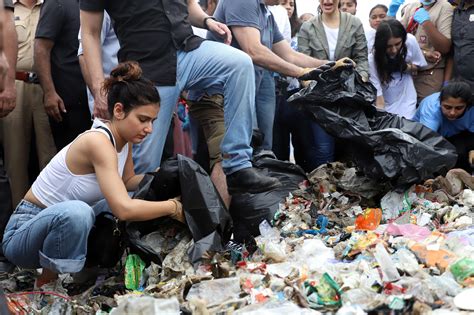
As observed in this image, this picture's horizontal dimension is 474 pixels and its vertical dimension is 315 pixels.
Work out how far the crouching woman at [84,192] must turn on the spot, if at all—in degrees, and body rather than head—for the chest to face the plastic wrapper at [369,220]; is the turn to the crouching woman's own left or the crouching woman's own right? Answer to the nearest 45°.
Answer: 0° — they already face it

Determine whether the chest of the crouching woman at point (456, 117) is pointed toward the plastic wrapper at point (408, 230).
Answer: yes

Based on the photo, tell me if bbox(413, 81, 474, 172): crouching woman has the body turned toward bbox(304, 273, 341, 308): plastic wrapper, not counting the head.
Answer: yes

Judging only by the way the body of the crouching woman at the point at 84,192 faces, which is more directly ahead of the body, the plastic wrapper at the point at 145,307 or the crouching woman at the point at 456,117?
the crouching woman

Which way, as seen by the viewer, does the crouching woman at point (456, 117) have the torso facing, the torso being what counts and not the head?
toward the camera

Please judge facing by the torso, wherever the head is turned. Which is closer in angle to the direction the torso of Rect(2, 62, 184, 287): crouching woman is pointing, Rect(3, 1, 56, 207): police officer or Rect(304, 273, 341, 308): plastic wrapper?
the plastic wrapper

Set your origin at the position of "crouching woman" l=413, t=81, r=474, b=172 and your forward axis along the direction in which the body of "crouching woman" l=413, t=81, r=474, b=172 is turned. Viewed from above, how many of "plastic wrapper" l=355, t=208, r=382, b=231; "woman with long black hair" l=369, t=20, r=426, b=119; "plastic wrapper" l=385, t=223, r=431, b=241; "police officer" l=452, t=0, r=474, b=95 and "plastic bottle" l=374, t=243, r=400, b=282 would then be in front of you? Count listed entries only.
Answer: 3

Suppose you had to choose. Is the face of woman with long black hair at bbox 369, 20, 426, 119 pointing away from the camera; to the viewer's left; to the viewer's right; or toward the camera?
toward the camera

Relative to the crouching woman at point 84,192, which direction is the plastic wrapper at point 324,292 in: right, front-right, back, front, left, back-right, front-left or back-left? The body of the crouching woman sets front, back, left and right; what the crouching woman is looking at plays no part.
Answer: front-right

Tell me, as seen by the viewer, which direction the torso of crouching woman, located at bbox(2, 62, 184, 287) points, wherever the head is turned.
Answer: to the viewer's right

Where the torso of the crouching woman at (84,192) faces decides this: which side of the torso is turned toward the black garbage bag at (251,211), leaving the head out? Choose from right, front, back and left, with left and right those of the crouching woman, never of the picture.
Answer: front

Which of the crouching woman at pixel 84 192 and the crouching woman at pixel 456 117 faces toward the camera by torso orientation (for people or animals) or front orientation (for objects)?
the crouching woman at pixel 456 117

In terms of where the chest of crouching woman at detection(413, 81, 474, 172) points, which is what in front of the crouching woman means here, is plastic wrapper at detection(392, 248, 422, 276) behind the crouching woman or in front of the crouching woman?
in front

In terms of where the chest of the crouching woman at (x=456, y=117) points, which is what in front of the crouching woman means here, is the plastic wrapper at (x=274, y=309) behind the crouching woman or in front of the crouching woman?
in front

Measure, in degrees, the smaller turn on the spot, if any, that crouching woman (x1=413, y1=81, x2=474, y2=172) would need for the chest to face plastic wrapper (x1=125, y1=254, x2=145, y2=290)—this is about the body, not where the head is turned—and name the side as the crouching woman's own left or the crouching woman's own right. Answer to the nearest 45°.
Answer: approximately 45° to the crouching woman's own right

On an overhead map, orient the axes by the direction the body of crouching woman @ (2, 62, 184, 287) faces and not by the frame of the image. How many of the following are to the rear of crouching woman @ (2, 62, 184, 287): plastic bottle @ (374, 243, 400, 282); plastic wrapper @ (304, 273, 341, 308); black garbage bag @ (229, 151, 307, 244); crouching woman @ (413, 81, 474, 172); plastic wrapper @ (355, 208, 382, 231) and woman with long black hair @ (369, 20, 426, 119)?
0

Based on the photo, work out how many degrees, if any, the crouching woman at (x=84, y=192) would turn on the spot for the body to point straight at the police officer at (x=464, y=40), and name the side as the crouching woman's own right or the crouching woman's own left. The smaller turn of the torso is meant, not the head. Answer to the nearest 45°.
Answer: approximately 45° to the crouching woman's own left
